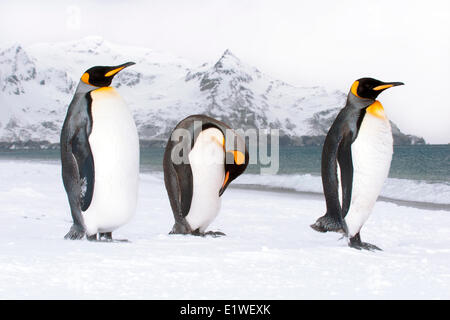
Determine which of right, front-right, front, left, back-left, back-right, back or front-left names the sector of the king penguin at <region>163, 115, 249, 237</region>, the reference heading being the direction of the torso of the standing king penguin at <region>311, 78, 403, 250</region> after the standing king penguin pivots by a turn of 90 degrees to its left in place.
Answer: left

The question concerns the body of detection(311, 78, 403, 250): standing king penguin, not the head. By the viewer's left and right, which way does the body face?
facing to the right of the viewer

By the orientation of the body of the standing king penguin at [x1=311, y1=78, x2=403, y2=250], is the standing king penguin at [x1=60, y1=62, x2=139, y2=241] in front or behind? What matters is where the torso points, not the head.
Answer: behind
